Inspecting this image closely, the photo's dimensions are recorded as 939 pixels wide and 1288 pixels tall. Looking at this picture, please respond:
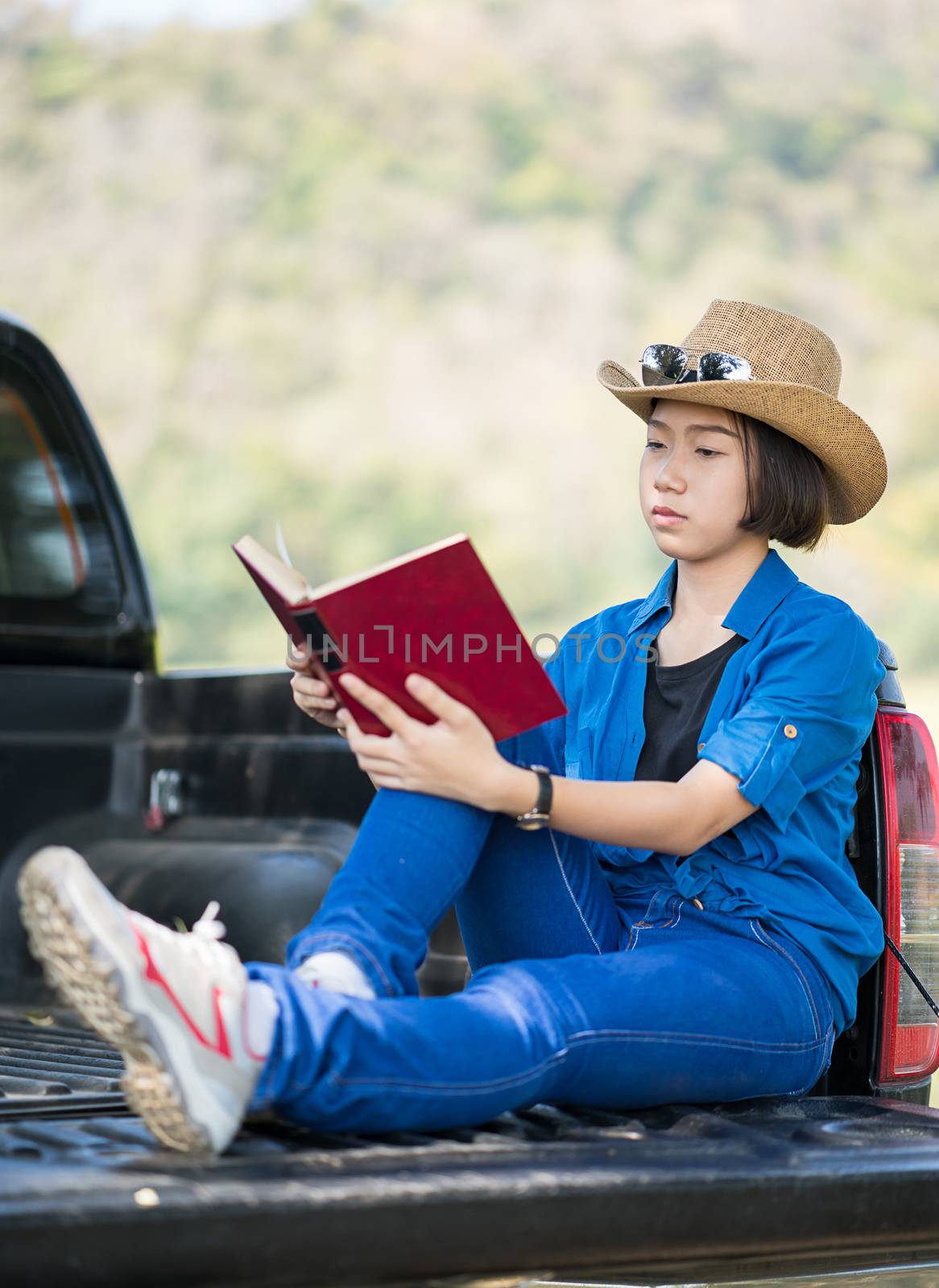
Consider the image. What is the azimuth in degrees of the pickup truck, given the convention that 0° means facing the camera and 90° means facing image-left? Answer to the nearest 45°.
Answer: approximately 135°

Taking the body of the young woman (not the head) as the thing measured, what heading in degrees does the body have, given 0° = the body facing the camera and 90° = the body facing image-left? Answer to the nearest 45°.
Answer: approximately 45°
